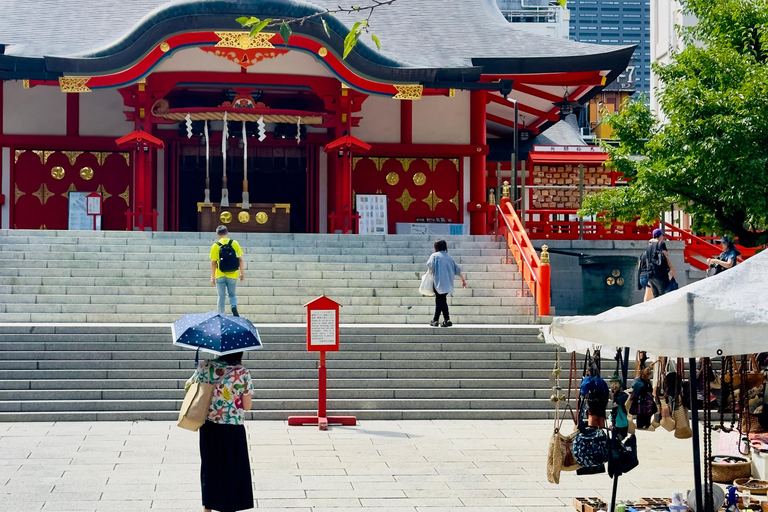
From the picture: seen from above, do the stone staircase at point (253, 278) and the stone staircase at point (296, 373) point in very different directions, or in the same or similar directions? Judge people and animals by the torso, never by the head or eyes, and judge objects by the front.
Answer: same or similar directions

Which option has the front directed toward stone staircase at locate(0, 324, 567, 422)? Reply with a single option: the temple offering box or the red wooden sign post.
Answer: the temple offering box

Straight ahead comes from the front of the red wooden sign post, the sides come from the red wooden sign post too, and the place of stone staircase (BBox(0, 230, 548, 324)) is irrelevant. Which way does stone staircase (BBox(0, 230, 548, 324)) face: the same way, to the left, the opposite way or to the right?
the same way

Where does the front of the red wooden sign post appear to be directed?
toward the camera

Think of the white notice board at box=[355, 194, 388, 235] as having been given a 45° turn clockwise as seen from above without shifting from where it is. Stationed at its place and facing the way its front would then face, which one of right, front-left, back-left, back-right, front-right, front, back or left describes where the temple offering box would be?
front-right

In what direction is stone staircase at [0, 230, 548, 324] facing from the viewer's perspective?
toward the camera

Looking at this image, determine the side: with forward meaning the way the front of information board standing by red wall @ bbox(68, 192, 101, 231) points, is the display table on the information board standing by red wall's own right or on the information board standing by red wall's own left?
on the information board standing by red wall's own left

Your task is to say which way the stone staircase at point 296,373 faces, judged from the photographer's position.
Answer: facing the viewer

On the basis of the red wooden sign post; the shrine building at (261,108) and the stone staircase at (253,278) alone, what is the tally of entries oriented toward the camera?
3

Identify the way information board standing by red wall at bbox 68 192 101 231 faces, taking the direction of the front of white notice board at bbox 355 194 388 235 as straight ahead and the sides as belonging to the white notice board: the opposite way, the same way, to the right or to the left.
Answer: the same way

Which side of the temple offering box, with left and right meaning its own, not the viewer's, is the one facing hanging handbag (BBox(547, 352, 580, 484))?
front

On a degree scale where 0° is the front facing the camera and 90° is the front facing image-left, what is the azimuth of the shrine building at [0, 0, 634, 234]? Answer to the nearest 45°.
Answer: approximately 0°

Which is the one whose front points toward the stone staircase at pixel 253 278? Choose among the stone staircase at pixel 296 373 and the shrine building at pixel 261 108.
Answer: the shrine building

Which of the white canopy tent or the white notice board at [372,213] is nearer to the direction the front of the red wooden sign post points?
the white canopy tent

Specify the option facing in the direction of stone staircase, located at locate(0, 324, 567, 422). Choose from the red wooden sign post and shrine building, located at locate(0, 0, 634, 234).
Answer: the shrine building

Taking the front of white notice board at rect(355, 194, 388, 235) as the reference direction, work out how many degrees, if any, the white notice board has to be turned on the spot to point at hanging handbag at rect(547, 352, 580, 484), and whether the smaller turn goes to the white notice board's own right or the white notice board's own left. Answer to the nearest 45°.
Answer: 0° — it already faces it

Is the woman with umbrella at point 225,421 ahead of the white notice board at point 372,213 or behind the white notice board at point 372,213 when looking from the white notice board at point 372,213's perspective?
ahead

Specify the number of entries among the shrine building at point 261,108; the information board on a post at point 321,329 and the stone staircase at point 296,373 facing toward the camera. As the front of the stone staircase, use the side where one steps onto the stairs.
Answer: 3
